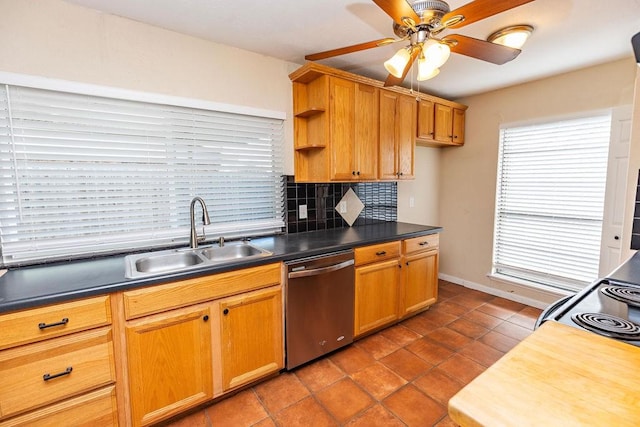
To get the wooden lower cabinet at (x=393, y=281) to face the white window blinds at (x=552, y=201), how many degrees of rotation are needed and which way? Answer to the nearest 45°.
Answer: approximately 90° to its left

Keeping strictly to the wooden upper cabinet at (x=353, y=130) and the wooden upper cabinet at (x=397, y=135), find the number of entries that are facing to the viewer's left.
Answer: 0

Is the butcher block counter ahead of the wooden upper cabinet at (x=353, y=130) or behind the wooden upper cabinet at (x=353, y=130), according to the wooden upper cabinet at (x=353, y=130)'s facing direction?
ahead

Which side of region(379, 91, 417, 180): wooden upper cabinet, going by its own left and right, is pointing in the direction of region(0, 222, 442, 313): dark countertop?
right

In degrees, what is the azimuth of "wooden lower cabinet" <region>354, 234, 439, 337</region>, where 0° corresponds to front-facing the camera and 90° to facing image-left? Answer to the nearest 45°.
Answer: approximately 315°

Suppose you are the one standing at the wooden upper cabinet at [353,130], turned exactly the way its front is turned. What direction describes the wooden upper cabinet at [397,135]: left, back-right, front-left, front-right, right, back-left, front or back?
left

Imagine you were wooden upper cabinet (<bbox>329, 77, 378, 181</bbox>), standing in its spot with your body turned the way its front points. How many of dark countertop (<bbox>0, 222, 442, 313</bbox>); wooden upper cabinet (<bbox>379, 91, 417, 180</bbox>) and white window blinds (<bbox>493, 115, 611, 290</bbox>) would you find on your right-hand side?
1

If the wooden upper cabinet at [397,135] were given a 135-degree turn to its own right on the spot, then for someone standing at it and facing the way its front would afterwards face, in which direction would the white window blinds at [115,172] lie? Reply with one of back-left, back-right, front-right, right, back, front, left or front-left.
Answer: front-left
